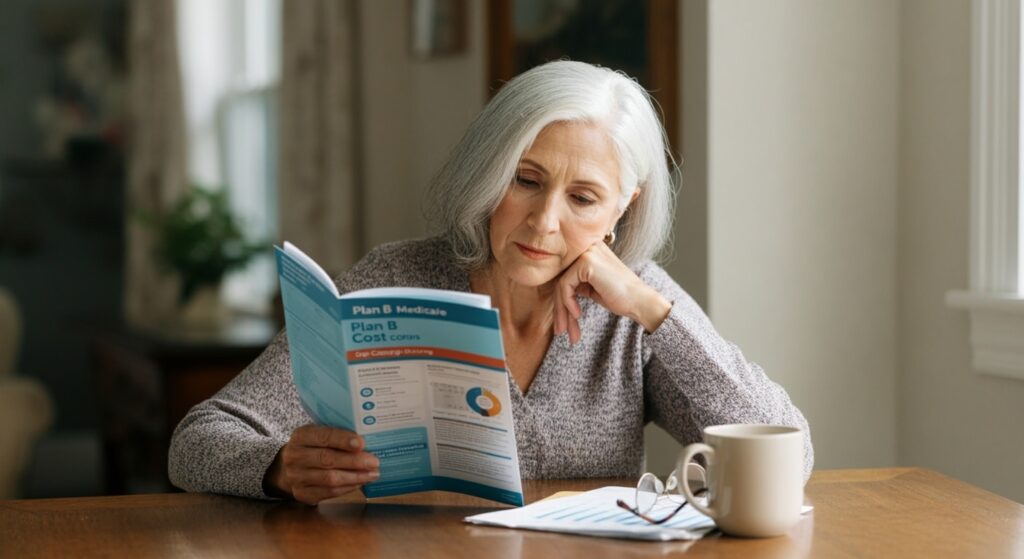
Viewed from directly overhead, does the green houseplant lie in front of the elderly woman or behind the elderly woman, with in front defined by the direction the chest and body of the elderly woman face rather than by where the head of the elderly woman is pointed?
behind

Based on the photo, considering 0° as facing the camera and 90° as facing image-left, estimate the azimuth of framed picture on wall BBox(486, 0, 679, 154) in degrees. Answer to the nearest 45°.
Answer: approximately 0°

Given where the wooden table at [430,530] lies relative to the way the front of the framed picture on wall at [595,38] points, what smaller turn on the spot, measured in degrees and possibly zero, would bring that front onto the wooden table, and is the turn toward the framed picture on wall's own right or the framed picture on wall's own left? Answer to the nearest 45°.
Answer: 0° — it already faces it

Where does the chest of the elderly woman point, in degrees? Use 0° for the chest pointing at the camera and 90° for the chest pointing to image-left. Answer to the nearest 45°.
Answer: approximately 0°

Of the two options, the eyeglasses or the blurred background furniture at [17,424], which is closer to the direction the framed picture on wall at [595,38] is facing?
the eyeglasses

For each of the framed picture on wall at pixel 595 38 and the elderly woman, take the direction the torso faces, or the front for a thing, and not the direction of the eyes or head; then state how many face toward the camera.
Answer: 2

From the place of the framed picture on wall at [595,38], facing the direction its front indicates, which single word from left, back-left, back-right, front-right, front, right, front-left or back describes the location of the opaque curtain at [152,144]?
back-right

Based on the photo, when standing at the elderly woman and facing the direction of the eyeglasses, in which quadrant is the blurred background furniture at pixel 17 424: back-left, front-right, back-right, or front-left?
back-right
